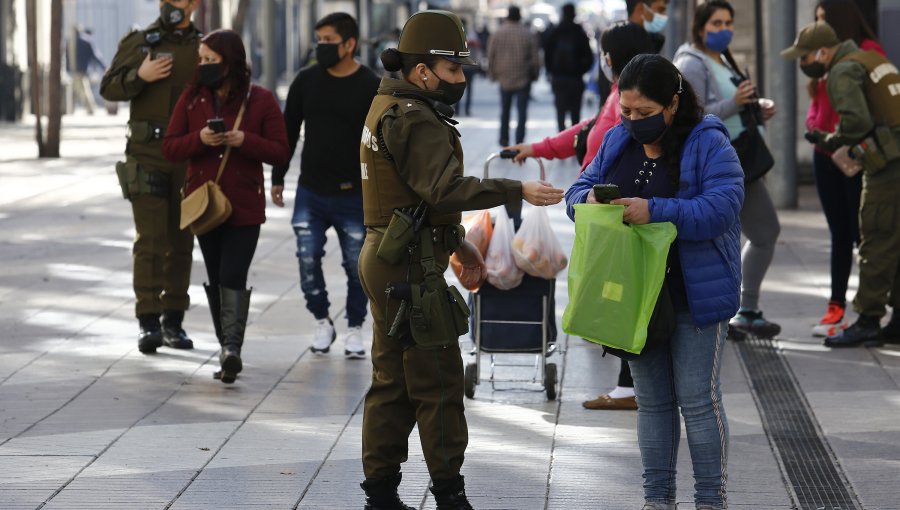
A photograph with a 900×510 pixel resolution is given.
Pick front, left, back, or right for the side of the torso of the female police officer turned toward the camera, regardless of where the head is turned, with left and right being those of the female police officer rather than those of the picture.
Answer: right

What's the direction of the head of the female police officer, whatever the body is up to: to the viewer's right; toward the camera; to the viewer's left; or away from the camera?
to the viewer's right

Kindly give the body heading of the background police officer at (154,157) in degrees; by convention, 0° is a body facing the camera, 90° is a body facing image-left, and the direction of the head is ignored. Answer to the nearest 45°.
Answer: approximately 0°

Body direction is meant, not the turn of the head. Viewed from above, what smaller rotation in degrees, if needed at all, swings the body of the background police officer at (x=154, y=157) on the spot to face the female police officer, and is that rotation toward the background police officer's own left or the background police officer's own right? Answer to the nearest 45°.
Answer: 0° — they already face them

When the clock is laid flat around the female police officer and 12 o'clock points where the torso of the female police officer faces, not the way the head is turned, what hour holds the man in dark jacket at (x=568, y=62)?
The man in dark jacket is roughly at 9 o'clock from the female police officer.

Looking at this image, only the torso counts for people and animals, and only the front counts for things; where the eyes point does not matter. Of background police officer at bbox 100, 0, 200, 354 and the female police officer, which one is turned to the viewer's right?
the female police officer

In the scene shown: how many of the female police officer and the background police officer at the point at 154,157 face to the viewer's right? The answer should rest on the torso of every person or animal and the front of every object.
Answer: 1

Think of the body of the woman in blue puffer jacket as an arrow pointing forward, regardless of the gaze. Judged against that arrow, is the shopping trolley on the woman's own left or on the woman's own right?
on the woman's own right

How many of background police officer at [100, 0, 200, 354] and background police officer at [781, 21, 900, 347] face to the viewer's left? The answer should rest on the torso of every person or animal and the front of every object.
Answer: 1

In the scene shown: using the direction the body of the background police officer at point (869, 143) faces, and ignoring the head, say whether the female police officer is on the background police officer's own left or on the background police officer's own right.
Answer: on the background police officer's own left

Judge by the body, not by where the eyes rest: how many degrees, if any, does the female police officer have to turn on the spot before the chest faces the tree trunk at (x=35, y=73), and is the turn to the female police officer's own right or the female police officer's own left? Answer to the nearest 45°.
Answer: approximately 90° to the female police officer's own left

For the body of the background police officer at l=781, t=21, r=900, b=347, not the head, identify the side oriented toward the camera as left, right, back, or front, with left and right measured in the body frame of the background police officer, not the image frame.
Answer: left

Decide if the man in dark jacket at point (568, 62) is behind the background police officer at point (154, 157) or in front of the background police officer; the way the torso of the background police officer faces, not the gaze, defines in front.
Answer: behind
